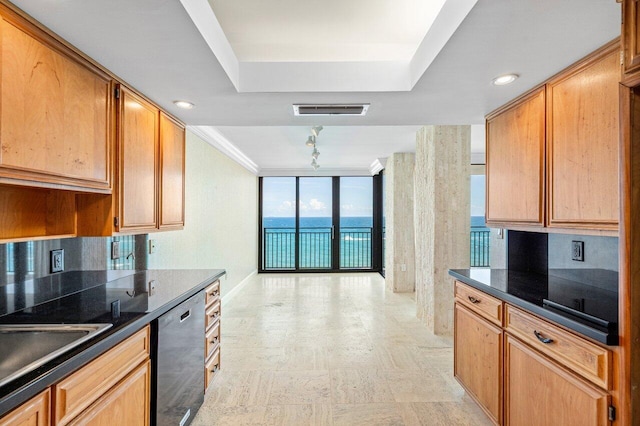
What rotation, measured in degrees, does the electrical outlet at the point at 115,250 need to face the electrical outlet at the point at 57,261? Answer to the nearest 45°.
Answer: approximately 90° to its right

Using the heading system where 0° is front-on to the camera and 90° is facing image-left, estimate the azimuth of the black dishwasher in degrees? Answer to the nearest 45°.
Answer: approximately 315°

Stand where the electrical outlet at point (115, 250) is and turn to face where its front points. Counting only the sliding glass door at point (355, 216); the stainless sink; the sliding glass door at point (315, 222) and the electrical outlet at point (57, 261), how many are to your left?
2

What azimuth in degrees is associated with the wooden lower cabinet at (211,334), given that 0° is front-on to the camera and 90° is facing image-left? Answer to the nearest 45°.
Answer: approximately 270°

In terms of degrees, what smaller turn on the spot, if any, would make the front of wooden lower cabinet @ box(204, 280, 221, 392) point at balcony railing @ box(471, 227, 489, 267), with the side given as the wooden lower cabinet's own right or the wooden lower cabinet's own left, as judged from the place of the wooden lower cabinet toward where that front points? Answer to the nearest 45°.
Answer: approximately 45° to the wooden lower cabinet's own left

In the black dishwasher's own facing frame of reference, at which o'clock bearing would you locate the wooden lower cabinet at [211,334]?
The wooden lower cabinet is roughly at 8 o'clock from the black dishwasher.
